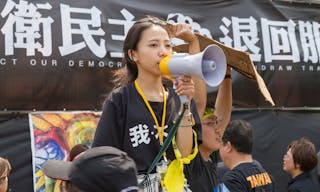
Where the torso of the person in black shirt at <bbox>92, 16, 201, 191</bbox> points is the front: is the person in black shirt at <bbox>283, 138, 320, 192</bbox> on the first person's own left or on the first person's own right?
on the first person's own left

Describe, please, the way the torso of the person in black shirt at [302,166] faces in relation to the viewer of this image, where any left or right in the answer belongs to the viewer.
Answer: facing to the left of the viewer

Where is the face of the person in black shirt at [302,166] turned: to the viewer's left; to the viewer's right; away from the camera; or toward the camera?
to the viewer's left

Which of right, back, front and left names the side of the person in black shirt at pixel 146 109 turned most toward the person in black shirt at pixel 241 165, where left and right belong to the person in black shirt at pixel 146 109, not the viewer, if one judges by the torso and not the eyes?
left

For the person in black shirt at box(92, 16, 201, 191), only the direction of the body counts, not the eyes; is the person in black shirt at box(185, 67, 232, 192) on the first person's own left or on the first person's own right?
on the first person's own left
